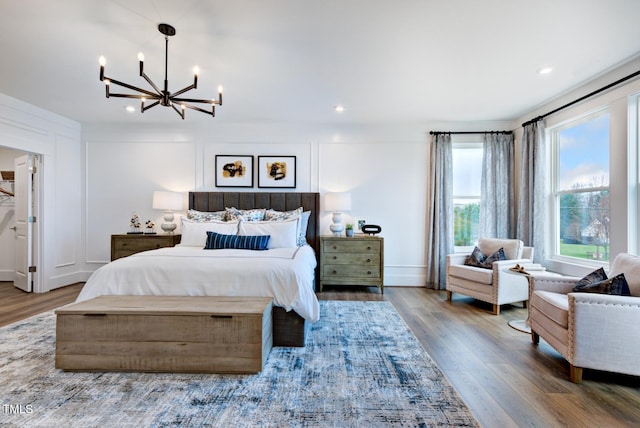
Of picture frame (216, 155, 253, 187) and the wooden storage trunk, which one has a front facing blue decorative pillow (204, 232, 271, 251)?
the picture frame

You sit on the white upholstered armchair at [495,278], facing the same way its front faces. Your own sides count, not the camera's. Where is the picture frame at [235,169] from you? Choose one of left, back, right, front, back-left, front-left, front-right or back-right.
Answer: front-right

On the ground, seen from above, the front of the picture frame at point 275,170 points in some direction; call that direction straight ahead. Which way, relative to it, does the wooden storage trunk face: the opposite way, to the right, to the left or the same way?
the same way

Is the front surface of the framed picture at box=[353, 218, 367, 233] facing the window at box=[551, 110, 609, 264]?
no

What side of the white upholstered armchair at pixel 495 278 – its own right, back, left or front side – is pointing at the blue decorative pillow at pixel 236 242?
front

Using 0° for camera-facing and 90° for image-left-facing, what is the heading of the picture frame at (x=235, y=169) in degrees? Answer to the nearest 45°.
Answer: approximately 0°

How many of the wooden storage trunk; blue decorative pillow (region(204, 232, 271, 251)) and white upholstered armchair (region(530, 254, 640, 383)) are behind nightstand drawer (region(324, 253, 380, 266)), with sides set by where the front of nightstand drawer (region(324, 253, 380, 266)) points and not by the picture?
0

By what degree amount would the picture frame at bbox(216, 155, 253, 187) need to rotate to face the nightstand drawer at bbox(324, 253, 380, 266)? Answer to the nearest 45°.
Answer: approximately 45° to its left

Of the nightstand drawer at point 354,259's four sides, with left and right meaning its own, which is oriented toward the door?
right

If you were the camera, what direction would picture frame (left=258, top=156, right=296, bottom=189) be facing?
facing the viewer

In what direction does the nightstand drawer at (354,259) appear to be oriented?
toward the camera

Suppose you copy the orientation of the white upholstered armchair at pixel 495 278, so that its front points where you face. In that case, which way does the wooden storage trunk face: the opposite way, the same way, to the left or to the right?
to the left

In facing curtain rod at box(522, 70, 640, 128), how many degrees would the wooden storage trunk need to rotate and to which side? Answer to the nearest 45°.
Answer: approximately 90° to its left

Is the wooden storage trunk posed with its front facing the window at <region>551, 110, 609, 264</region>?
no

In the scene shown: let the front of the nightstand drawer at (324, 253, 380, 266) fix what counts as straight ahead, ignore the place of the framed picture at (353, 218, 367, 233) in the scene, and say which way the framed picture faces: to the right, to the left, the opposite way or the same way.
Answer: the same way

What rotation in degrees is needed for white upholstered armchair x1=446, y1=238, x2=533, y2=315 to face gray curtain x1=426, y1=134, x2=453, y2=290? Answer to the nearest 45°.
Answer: approximately 90° to its right

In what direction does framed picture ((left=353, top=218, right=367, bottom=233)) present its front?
toward the camera
